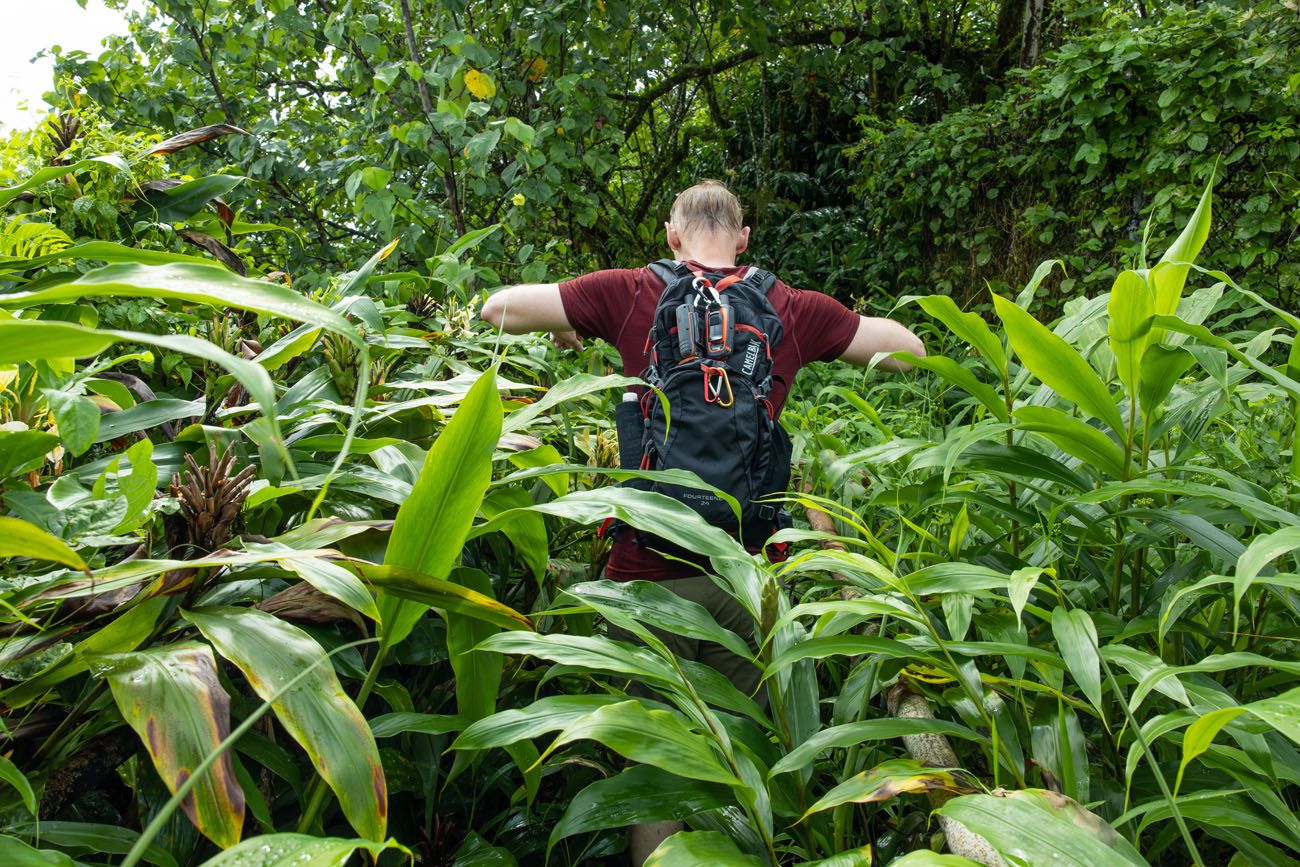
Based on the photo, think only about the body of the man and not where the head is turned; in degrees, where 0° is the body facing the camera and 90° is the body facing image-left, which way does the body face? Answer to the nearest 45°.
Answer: approximately 180°

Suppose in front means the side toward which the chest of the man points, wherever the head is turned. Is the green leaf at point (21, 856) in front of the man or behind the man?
behind

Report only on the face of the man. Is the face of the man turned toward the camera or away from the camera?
away from the camera

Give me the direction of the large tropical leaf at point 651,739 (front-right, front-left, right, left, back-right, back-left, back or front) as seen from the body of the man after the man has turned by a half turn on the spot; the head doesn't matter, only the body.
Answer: front

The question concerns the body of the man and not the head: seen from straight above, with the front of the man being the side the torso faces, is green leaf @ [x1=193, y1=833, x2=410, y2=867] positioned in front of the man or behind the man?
behind

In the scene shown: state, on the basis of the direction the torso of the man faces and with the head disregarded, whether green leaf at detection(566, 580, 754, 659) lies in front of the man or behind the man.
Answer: behind

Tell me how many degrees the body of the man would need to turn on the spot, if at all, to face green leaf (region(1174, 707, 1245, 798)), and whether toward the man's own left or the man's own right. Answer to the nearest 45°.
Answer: approximately 180°

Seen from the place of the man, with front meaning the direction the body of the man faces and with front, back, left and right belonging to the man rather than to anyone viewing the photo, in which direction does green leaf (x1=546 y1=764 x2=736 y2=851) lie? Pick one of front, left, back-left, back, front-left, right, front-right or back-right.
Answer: back

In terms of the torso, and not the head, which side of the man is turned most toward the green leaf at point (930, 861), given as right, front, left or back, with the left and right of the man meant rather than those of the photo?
back

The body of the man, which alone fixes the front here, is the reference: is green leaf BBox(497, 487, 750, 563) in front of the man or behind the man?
behind
